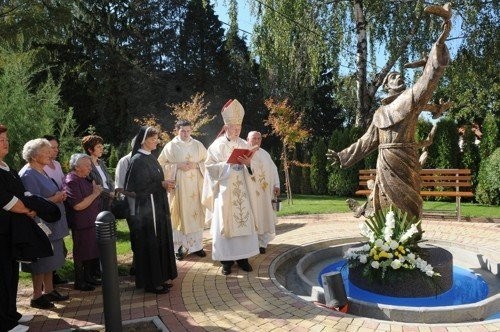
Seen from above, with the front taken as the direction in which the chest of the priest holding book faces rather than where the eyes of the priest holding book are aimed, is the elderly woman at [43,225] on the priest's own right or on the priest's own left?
on the priest's own right

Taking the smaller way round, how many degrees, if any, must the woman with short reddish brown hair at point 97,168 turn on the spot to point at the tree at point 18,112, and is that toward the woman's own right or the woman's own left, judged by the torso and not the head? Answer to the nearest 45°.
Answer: approximately 180°

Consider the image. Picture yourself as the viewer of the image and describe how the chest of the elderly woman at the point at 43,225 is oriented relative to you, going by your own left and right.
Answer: facing to the right of the viewer

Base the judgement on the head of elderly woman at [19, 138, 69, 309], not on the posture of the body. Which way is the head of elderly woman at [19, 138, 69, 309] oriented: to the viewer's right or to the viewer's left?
to the viewer's right

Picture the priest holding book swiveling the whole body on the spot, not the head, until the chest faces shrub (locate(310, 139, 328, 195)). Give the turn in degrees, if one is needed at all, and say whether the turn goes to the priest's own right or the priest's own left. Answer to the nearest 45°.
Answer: approximately 135° to the priest's own left

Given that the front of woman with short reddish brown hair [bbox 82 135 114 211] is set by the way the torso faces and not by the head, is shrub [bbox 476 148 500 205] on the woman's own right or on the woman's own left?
on the woman's own left
